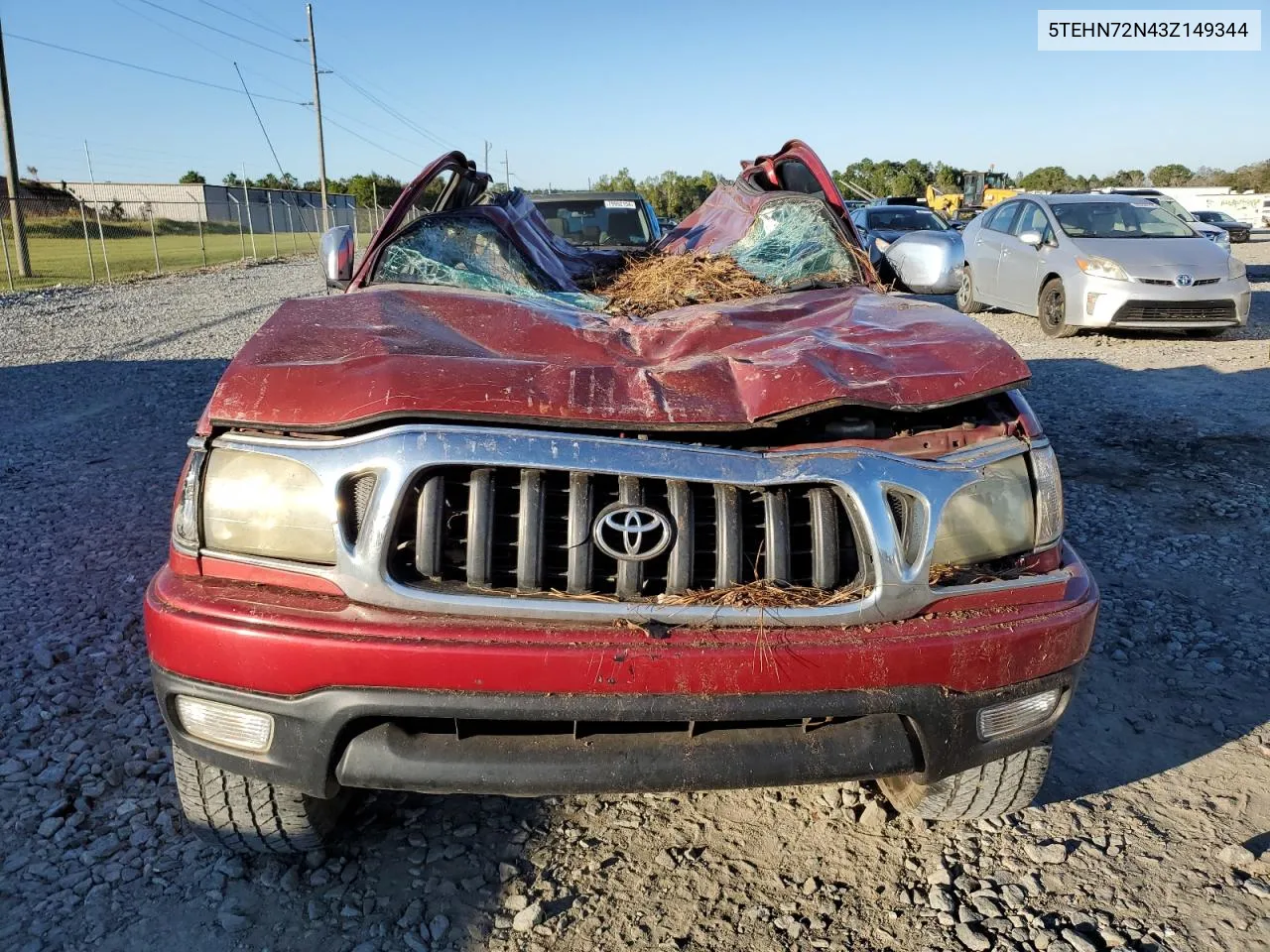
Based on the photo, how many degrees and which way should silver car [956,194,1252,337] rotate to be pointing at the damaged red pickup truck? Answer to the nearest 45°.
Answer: approximately 45° to its right

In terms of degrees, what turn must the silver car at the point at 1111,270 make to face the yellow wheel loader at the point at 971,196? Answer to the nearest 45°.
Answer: approximately 135° to its left

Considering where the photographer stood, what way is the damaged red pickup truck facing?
facing the viewer

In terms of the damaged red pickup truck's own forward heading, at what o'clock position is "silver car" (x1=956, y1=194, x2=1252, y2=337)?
The silver car is roughly at 7 o'clock from the damaged red pickup truck.

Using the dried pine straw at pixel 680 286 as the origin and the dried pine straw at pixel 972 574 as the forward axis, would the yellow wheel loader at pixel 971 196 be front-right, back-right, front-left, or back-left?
back-left

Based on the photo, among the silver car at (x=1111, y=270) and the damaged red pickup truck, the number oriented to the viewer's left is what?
0

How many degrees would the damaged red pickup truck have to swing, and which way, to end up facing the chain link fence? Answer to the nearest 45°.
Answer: approximately 135° to its right

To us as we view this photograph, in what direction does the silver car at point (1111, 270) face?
facing the viewer and to the right of the viewer

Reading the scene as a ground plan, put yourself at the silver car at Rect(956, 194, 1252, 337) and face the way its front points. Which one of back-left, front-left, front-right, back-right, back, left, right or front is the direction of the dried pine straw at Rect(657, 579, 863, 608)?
front-right

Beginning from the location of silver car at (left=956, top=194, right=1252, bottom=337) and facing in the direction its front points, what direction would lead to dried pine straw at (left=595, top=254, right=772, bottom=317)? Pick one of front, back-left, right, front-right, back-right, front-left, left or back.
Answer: front-right
